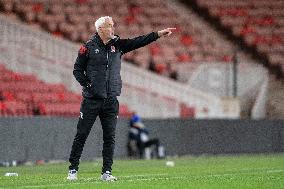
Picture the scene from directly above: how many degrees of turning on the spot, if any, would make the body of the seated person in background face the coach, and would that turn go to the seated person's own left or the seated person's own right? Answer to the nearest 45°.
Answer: approximately 45° to the seated person's own right

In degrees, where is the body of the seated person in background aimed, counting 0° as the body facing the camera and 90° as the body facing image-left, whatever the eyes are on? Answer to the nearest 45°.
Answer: approximately 315°

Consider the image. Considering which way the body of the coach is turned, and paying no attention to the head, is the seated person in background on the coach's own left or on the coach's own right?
on the coach's own left
